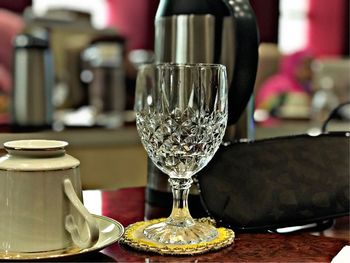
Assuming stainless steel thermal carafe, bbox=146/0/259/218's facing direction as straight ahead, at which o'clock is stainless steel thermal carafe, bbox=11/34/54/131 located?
stainless steel thermal carafe, bbox=11/34/54/131 is roughly at 2 o'clock from stainless steel thermal carafe, bbox=146/0/259/218.

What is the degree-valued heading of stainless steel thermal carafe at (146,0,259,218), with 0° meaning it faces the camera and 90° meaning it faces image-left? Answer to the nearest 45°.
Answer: approximately 90°
